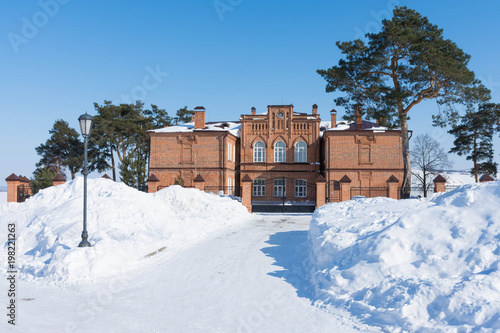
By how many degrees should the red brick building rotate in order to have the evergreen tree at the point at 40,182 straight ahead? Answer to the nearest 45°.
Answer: approximately 45° to its right

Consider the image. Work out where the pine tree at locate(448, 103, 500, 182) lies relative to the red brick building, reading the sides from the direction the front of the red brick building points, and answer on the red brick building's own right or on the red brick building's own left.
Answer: on the red brick building's own left

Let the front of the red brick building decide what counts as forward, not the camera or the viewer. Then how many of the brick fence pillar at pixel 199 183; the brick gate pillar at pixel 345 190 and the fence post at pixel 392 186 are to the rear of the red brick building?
0

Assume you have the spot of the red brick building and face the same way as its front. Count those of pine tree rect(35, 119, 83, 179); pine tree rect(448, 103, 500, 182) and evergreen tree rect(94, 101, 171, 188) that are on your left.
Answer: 1

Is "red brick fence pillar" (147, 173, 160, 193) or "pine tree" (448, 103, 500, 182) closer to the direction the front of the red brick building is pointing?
the red brick fence pillar

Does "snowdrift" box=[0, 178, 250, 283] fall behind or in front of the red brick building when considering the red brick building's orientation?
in front

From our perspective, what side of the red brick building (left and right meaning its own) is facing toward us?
front

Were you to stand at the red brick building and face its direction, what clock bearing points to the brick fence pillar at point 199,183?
The brick fence pillar is roughly at 1 o'clock from the red brick building.

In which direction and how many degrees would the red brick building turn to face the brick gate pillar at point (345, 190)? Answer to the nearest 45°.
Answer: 0° — it already faces it

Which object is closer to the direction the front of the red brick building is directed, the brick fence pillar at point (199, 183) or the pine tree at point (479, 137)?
the brick fence pillar

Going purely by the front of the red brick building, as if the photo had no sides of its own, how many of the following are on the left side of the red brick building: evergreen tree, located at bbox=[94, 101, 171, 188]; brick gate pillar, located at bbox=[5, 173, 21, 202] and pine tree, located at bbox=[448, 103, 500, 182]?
1

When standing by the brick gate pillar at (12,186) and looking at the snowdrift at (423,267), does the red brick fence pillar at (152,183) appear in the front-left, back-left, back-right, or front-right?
front-left

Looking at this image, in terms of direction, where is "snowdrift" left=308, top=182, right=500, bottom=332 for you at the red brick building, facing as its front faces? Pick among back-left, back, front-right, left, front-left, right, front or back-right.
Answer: front
